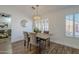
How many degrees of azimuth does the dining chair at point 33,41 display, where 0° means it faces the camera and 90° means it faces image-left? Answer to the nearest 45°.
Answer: approximately 225°

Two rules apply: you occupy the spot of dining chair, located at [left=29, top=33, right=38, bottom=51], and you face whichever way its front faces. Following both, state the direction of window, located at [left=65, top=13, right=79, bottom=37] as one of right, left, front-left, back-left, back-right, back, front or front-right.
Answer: front-right
